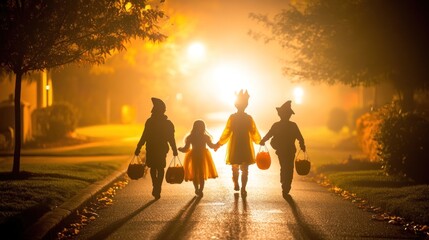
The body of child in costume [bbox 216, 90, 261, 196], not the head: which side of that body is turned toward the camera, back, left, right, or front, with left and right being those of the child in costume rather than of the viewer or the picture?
back

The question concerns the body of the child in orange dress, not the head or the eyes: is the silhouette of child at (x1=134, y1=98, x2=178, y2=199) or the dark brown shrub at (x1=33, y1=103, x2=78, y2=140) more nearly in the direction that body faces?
the dark brown shrub

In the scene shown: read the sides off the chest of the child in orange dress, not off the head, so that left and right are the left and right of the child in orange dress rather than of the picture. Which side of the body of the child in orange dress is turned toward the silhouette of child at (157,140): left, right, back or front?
left

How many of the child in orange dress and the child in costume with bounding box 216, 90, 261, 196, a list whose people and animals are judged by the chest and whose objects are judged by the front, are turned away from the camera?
2

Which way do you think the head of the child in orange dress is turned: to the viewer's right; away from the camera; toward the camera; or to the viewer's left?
away from the camera

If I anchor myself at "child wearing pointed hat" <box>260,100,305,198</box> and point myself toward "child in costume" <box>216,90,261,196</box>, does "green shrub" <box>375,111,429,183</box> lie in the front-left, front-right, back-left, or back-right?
back-right

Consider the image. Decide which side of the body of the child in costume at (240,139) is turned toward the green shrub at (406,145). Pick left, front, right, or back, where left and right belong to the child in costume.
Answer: right

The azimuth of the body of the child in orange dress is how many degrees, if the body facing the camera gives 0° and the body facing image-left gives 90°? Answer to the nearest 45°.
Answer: approximately 180°
